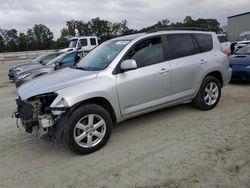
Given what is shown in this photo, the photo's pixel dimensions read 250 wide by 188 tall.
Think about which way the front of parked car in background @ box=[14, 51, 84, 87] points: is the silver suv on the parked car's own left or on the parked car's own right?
on the parked car's own left

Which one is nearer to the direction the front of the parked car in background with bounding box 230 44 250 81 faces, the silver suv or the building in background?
the silver suv

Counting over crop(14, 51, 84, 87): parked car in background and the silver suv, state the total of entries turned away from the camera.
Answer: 0

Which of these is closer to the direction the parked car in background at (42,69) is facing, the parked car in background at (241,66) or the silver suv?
the silver suv

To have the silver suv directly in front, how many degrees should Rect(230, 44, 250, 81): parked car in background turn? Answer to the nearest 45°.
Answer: approximately 45° to its left

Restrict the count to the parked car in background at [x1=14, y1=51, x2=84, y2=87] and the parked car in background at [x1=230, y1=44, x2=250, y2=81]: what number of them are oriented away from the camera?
0

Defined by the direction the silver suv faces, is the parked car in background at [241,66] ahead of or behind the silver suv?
behind

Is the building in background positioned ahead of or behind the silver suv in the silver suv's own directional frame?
behind

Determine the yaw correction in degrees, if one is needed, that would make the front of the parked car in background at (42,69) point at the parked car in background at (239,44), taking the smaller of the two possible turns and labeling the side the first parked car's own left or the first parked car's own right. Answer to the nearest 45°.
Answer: approximately 135° to the first parked car's own left

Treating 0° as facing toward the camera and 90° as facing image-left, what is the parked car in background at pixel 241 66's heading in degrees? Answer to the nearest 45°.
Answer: approximately 45°

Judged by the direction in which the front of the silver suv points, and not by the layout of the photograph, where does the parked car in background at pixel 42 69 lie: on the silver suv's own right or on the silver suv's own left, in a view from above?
on the silver suv's own right

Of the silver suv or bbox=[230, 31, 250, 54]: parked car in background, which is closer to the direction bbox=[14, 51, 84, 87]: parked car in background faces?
the silver suv
